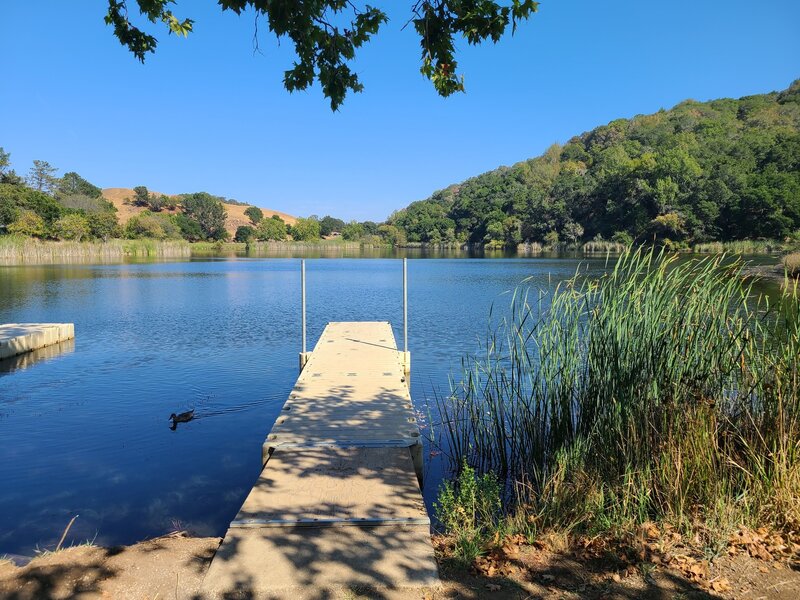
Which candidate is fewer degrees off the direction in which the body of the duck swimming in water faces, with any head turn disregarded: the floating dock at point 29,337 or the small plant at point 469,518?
the floating dock

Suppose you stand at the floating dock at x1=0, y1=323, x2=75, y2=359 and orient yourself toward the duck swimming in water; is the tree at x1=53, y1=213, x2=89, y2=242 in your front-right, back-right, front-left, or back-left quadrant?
back-left

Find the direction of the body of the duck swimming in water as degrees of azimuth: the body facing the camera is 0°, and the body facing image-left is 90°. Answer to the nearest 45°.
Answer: approximately 90°

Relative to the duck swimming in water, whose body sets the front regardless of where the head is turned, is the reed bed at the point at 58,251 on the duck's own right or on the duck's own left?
on the duck's own right

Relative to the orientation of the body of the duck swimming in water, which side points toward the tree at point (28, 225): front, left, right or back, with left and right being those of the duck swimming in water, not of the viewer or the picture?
right

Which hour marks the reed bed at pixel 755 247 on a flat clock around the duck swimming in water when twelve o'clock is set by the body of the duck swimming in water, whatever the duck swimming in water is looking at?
The reed bed is roughly at 5 o'clock from the duck swimming in water.

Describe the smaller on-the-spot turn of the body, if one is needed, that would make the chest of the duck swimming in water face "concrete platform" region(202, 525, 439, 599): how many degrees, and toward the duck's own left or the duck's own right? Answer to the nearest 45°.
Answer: approximately 90° to the duck's own left

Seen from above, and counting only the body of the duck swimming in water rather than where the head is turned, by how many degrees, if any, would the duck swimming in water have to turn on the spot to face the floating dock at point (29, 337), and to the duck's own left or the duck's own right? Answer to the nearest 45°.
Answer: approximately 45° to the duck's own right
